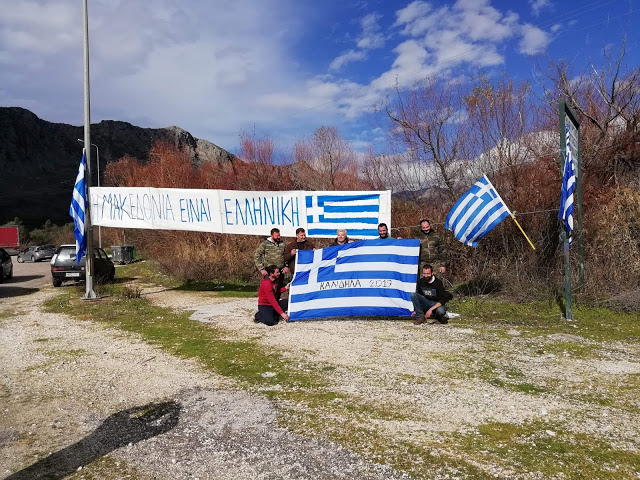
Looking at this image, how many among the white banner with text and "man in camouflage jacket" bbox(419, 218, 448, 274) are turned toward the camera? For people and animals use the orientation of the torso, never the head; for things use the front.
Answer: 2

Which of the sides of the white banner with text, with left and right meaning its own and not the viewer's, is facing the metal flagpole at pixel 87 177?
right

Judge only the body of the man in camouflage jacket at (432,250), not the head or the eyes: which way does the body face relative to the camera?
toward the camera

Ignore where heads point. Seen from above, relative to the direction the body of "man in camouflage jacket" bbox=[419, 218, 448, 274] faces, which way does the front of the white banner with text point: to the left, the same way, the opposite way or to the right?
the same way

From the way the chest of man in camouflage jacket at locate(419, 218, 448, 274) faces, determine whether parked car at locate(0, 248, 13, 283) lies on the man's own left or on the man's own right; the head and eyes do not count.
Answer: on the man's own right

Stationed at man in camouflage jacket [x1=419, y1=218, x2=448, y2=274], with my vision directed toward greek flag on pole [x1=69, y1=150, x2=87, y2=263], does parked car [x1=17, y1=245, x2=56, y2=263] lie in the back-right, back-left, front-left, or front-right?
front-right

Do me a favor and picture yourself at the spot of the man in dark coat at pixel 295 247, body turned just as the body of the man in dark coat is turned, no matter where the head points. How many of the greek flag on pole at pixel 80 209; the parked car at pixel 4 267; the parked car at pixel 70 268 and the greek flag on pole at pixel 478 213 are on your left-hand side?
1

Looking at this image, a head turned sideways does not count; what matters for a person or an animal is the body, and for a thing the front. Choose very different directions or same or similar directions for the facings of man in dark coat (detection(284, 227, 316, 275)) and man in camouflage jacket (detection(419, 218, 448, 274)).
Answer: same or similar directions

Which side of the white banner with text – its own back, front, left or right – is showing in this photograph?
front

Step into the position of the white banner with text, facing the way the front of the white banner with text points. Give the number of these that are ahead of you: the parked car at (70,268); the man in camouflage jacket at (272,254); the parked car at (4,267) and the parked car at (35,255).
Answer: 1

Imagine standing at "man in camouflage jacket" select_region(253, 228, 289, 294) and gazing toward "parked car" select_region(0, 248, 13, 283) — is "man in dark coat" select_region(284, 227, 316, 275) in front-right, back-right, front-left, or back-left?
back-right
